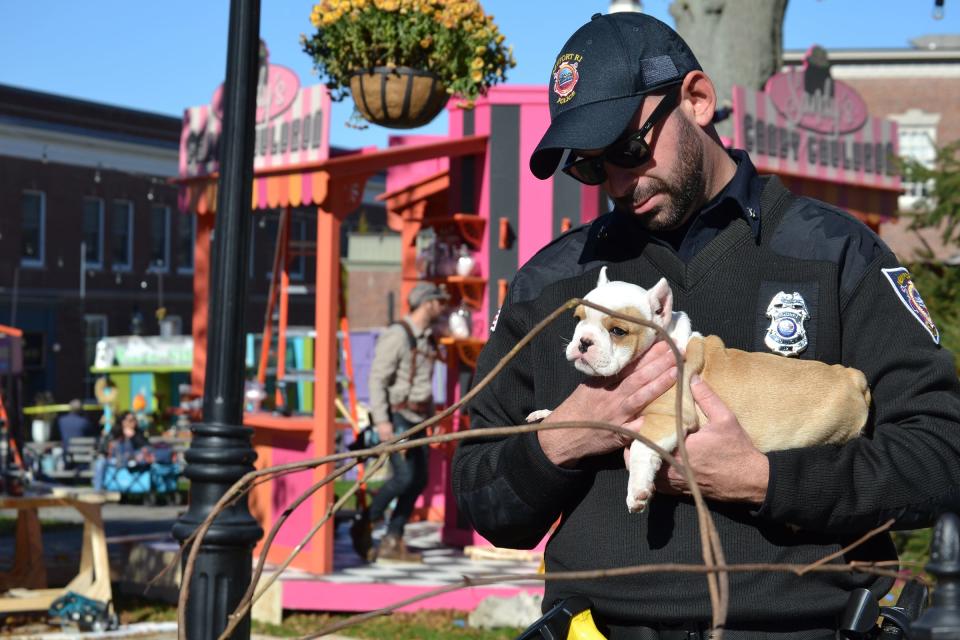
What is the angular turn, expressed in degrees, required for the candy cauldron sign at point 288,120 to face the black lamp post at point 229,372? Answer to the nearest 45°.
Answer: approximately 45° to its left

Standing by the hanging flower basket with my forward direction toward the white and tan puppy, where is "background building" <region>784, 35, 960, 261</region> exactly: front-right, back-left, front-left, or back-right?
back-left

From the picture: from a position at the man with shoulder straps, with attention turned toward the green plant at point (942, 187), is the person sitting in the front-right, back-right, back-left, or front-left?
back-left

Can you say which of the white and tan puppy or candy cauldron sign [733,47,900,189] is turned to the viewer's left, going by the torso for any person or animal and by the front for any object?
the white and tan puppy

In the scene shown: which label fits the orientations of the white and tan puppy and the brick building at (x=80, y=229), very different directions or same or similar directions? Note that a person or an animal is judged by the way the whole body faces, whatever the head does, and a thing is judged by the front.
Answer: very different directions
